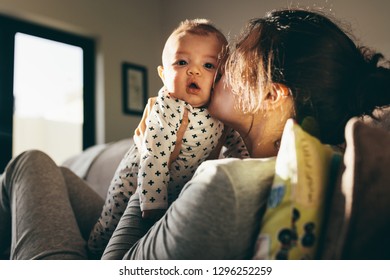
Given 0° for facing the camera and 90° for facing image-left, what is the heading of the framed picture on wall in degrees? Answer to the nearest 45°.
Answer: approximately 315°

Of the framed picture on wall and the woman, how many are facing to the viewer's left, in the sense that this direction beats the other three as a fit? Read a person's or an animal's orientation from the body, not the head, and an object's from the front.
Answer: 1

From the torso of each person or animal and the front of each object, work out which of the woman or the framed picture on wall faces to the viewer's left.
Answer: the woman

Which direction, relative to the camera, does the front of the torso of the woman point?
to the viewer's left

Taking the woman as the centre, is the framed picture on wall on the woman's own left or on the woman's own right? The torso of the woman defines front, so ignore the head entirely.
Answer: on the woman's own right

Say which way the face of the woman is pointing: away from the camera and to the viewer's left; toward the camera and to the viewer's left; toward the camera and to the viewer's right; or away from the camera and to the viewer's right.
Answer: away from the camera and to the viewer's left

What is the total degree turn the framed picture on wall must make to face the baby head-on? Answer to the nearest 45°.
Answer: approximately 45° to its right
